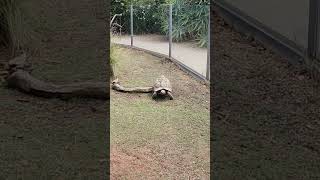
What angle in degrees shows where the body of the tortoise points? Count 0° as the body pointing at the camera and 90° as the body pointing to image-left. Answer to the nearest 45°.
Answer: approximately 0°

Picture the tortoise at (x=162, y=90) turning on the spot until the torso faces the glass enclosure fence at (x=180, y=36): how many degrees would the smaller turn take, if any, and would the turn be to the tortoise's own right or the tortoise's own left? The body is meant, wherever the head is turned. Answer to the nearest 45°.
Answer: approximately 180°
